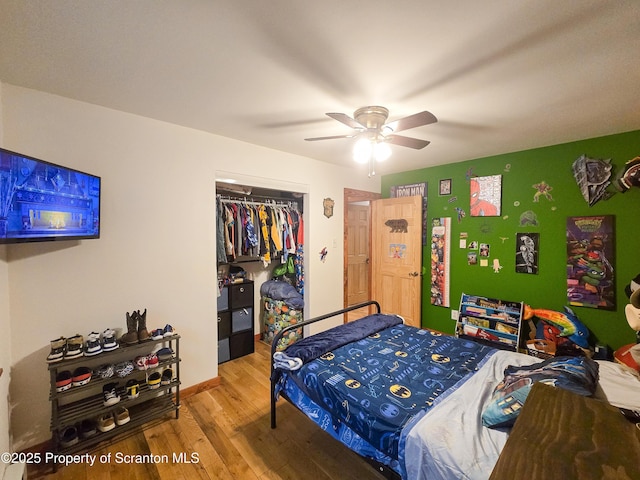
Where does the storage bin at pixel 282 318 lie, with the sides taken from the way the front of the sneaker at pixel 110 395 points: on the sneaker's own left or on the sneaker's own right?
on the sneaker's own left

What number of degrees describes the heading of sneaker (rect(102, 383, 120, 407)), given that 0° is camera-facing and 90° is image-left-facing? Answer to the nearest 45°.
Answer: approximately 0°

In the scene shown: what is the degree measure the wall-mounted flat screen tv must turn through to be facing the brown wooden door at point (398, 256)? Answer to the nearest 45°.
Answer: approximately 45° to its left

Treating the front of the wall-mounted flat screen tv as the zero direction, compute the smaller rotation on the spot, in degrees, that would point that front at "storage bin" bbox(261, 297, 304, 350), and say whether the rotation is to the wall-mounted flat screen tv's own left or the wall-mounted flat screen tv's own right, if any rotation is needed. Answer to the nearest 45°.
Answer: approximately 45° to the wall-mounted flat screen tv's own left

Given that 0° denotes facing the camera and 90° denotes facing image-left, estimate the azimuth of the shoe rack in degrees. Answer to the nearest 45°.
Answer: approximately 315°

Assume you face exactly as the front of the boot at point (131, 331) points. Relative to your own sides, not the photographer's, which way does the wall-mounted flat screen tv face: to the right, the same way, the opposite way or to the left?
to the left
